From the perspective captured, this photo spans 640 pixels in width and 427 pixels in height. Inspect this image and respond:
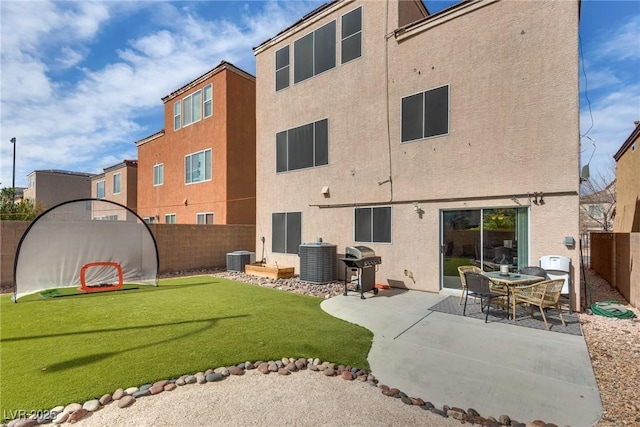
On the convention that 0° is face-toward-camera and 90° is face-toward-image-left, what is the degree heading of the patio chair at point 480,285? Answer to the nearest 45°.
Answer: approximately 225°

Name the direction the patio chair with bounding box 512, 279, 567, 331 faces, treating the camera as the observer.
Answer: facing away from the viewer and to the left of the viewer

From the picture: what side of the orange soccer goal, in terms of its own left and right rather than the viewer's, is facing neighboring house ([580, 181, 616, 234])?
left

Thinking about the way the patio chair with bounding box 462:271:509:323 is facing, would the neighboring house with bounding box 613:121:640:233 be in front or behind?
in front

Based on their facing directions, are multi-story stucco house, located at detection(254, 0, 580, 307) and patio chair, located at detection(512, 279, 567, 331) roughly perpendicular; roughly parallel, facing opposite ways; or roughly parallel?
roughly perpendicular

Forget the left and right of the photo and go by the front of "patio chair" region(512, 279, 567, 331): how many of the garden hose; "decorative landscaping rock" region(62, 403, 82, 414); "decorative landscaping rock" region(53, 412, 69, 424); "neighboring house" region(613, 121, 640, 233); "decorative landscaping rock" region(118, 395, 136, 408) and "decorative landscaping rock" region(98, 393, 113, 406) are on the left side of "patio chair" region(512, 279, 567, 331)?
4

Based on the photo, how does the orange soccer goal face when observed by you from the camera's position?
facing the viewer

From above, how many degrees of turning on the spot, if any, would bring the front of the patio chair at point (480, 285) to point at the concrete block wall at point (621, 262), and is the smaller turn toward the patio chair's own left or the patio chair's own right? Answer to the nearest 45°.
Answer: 0° — it already faces it

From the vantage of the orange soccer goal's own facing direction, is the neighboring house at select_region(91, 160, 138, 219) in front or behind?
behind

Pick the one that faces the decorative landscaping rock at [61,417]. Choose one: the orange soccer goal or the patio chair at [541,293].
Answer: the orange soccer goal

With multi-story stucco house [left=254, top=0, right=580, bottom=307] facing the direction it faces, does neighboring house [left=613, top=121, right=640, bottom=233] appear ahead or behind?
ahead

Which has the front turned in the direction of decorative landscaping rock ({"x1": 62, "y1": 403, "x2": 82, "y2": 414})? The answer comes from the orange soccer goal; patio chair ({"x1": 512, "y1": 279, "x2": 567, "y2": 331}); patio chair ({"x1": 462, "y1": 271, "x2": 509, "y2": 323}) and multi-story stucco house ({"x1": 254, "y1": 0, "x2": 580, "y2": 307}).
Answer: the orange soccer goal

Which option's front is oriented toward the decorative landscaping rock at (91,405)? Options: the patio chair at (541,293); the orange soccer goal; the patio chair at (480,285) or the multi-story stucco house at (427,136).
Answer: the orange soccer goal

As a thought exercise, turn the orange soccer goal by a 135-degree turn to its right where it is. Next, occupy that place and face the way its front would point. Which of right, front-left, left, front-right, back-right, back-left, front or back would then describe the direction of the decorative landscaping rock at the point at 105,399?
back-left
